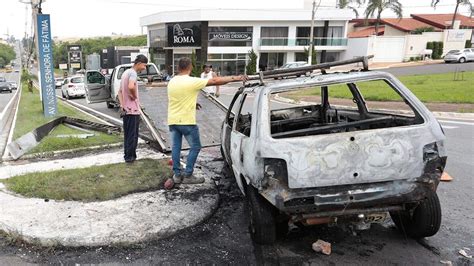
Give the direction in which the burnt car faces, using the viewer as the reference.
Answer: facing away from the viewer

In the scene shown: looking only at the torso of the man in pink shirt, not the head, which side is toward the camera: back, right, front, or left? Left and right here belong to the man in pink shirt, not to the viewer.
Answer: right

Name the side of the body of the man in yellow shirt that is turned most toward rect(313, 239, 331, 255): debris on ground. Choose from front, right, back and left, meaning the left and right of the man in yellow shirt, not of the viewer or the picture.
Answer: right

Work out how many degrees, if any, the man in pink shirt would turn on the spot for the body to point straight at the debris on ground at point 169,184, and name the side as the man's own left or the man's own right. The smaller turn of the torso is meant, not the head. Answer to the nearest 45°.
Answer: approximately 90° to the man's own right

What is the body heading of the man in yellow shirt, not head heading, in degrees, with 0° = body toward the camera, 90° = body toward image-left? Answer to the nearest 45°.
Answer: approximately 225°

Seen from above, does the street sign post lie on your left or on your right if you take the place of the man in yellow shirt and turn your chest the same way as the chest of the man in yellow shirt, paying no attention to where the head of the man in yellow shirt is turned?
on your left

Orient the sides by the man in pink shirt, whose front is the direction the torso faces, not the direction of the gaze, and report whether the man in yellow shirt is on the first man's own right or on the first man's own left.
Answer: on the first man's own right

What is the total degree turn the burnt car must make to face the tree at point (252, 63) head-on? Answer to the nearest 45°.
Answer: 0° — it already faces it

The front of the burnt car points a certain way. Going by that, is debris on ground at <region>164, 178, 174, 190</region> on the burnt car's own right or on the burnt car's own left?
on the burnt car's own left
